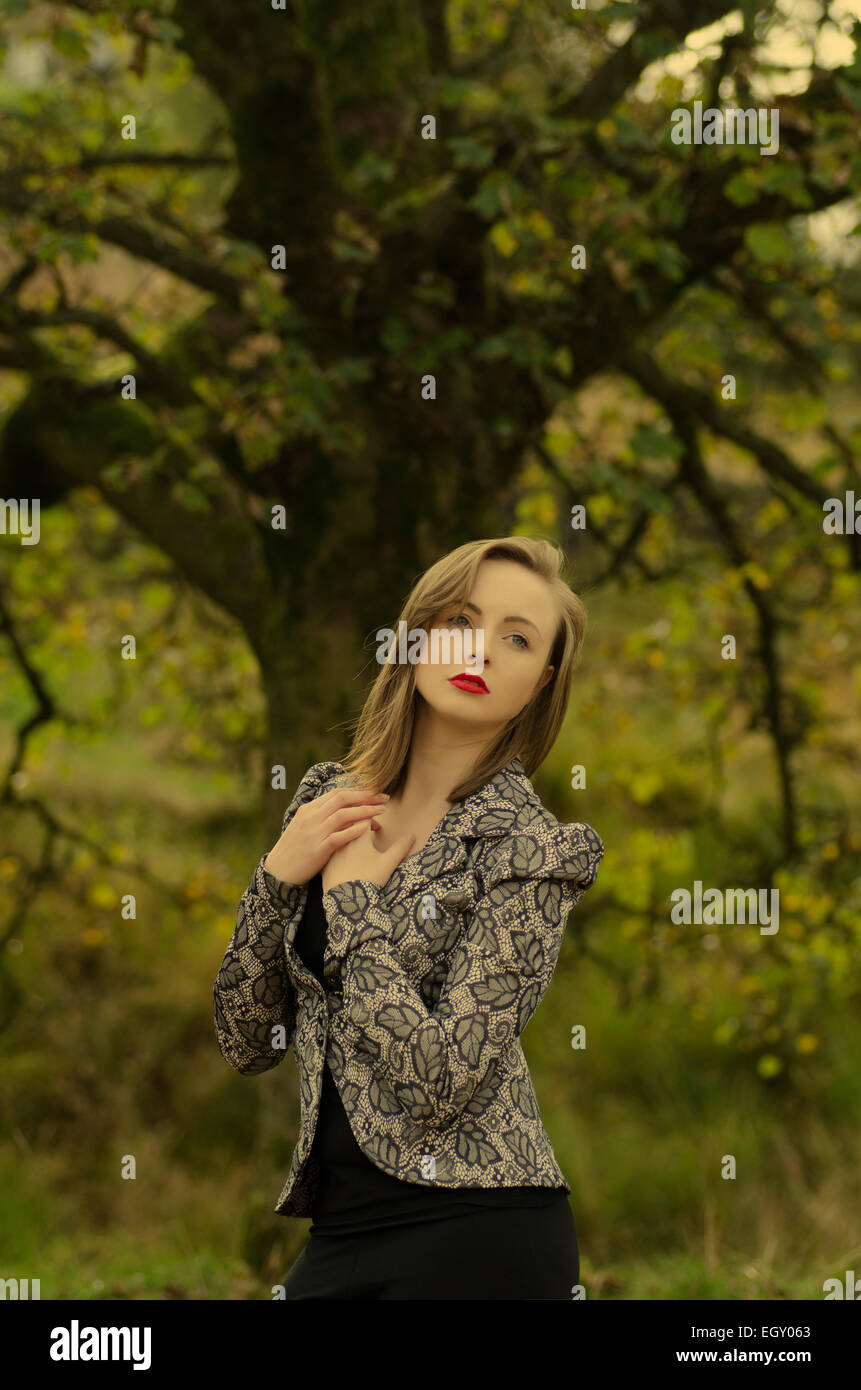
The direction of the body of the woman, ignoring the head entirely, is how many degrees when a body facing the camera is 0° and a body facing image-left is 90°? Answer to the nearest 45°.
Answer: approximately 45°

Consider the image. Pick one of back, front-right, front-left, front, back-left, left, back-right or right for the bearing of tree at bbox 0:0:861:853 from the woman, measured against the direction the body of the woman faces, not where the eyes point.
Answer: back-right
